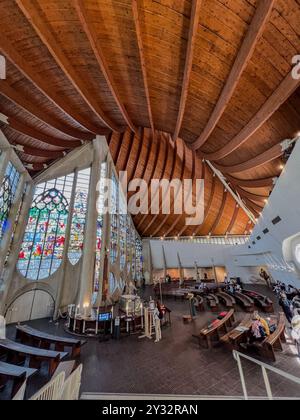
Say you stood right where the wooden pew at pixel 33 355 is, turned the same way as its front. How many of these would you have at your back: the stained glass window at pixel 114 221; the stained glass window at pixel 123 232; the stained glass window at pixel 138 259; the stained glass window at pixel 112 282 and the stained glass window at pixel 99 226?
0

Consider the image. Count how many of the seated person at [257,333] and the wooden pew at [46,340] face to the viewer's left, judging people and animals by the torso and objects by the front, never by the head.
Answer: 1

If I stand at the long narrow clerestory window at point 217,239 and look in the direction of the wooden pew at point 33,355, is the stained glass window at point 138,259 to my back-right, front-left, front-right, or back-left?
front-right

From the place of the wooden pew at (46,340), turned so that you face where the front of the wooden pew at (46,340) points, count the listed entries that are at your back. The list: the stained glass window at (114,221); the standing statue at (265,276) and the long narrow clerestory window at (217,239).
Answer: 0

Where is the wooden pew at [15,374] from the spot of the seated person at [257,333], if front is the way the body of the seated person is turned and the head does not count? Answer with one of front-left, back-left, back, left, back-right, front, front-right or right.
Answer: front-left

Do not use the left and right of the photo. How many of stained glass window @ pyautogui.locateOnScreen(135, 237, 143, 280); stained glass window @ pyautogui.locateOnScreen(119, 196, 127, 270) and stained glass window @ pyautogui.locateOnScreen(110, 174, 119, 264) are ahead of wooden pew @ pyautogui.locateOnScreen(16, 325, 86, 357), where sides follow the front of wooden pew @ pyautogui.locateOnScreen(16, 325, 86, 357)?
3

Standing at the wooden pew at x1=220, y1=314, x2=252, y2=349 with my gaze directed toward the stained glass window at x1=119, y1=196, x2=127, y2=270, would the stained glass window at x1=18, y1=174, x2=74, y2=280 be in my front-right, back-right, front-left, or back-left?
front-left

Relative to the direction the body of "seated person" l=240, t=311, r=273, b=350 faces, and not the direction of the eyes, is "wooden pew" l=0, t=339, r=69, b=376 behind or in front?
in front

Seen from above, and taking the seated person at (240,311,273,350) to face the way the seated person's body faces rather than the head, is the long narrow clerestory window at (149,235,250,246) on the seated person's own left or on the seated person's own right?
on the seated person's own right

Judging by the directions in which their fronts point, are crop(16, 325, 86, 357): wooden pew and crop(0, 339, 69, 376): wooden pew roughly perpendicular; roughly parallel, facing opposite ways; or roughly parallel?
roughly parallel

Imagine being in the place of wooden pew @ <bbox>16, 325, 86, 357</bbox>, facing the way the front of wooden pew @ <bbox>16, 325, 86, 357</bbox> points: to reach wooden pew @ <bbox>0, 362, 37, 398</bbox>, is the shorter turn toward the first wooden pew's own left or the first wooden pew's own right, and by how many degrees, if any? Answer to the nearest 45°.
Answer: approximately 135° to the first wooden pew's own right

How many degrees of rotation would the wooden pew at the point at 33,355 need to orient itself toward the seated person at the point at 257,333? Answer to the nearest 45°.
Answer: approximately 90° to its right

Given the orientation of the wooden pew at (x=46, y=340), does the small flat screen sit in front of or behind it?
in front

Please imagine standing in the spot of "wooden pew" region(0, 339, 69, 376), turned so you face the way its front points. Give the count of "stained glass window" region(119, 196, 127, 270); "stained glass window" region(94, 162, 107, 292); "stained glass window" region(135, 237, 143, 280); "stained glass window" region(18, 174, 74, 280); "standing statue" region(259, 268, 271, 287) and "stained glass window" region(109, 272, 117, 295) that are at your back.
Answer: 0

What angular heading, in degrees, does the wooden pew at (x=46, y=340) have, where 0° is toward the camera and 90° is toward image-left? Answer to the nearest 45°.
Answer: approximately 225°

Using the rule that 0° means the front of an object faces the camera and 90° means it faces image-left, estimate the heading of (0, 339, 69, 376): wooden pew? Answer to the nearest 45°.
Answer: approximately 225°

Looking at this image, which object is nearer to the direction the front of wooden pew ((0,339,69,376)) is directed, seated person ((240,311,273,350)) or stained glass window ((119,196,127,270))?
the stained glass window

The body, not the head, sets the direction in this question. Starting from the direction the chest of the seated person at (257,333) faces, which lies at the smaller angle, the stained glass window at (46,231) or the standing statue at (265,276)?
the stained glass window

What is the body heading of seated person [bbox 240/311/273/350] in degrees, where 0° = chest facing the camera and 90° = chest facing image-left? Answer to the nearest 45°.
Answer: approximately 90°
